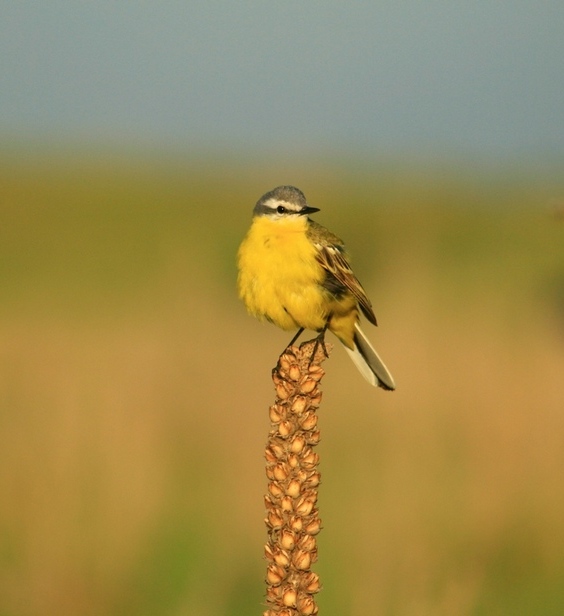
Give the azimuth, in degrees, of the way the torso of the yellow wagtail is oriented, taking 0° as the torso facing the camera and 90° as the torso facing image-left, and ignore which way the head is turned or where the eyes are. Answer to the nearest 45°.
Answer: approximately 45°
